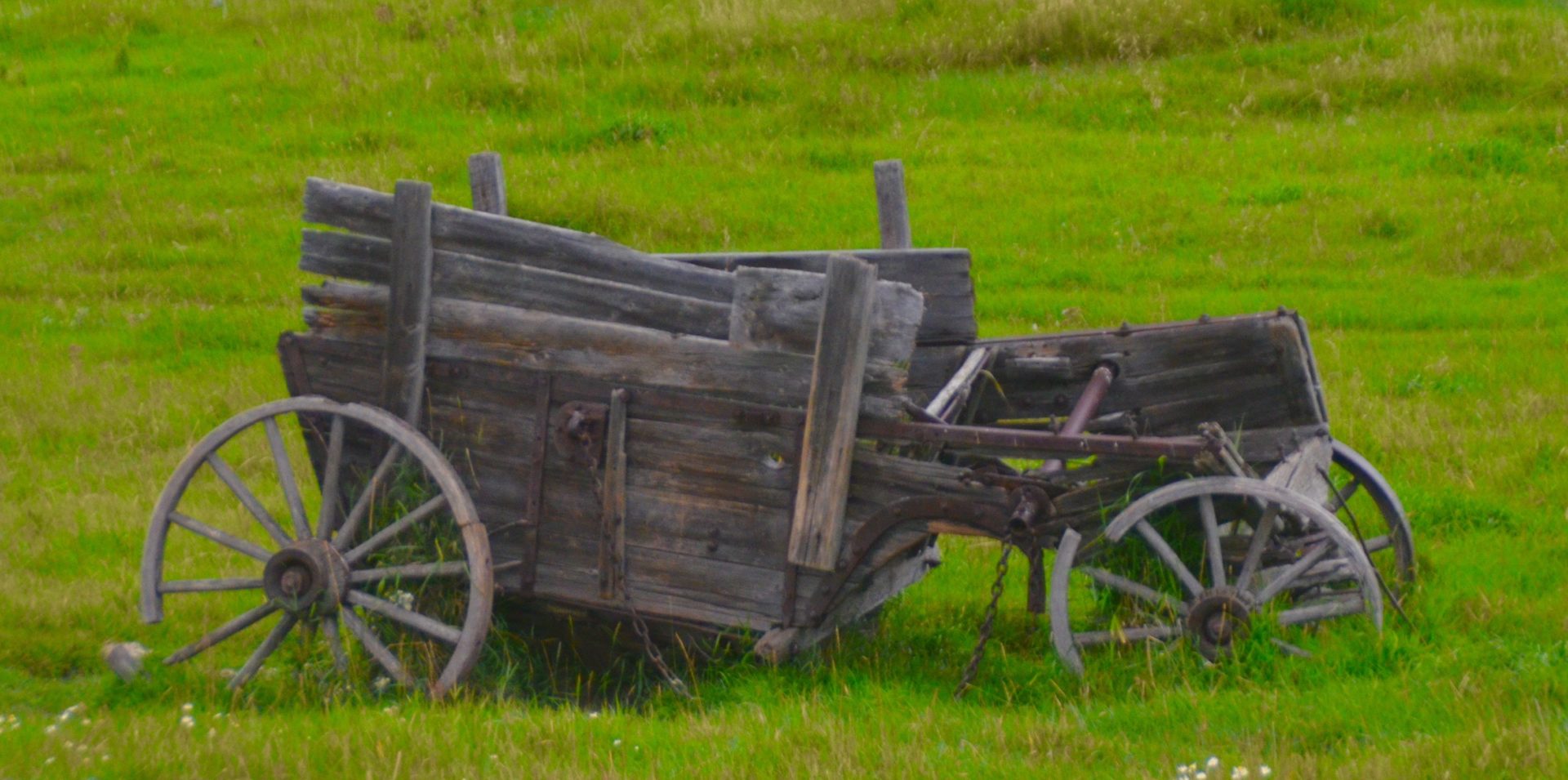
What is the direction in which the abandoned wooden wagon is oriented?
to the viewer's right
